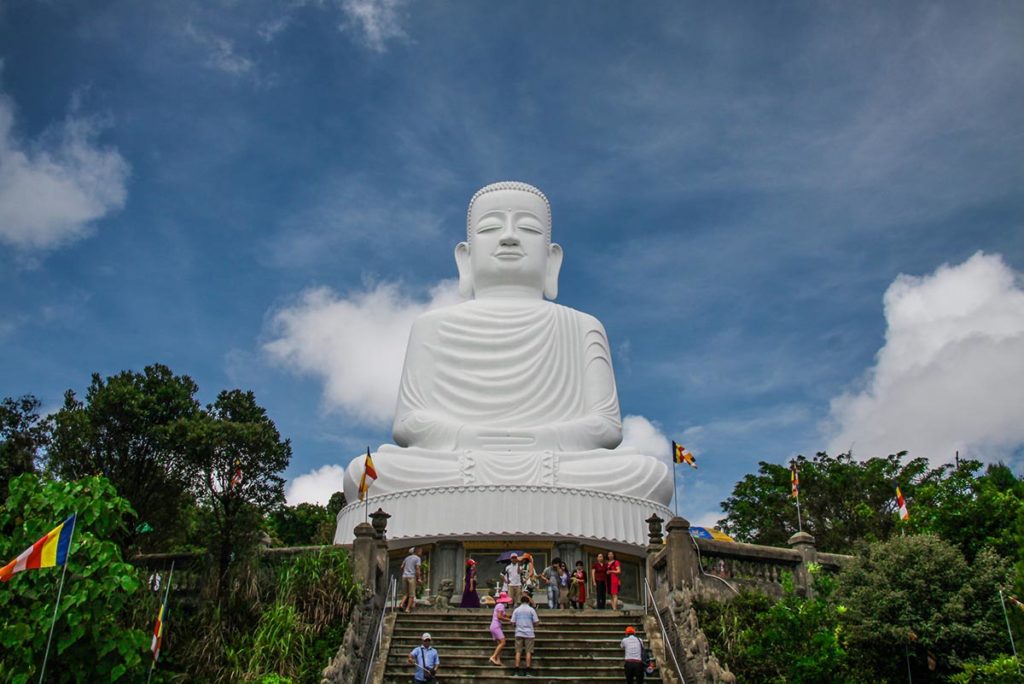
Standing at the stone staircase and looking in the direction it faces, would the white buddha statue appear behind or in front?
behind

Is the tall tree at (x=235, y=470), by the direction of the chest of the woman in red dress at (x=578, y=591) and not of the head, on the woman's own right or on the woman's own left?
on the woman's own right

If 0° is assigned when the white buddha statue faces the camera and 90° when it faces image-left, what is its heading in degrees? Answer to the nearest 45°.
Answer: approximately 0°

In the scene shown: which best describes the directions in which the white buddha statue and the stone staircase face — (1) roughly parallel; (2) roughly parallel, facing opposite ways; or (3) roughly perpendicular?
roughly parallel

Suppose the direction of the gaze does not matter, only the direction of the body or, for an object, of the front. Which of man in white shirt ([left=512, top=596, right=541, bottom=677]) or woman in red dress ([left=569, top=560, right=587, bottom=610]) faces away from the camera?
the man in white shirt

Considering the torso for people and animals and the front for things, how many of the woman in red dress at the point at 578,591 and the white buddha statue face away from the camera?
0

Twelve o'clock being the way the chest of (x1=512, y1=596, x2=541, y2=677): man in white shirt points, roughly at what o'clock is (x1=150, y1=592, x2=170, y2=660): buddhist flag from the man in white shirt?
The buddhist flag is roughly at 9 o'clock from the man in white shirt.

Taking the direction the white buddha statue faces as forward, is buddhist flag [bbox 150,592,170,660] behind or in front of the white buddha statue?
in front

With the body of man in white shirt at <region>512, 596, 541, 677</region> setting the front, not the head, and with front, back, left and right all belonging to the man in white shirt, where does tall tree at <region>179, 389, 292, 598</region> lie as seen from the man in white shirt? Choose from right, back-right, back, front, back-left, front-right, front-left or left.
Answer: front-left

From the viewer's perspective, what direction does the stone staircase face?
toward the camera

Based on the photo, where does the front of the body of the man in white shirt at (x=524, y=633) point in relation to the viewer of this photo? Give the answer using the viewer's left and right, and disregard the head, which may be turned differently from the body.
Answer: facing away from the viewer

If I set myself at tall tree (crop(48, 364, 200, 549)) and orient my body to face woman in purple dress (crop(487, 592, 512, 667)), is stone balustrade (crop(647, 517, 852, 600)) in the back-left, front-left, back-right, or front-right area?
front-left

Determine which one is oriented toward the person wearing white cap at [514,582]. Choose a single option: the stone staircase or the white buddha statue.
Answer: the white buddha statue

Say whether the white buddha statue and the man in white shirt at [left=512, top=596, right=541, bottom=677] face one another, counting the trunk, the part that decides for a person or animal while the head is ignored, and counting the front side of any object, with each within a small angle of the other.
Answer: yes

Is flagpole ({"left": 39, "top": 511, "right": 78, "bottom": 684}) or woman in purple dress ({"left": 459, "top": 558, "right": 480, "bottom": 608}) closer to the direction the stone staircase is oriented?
the flagpole

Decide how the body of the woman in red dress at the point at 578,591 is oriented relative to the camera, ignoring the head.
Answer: toward the camera

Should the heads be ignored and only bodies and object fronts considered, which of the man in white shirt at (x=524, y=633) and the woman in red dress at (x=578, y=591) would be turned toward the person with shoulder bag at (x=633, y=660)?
the woman in red dress

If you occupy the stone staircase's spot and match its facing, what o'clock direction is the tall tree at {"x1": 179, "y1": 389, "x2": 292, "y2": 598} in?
The tall tree is roughly at 4 o'clock from the stone staircase.

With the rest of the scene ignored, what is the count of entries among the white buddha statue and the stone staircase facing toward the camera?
2

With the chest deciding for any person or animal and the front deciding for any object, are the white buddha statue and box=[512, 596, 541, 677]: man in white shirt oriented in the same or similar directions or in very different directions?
very different directions
